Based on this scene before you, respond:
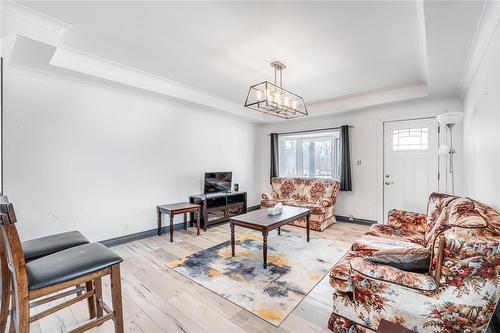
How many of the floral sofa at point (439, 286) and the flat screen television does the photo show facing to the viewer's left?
1

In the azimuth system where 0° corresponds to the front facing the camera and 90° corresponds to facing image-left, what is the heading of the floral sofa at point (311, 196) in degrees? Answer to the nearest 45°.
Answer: approximately 45°

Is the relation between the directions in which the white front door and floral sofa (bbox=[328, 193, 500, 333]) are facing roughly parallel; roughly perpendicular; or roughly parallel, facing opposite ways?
roughly perpendicular

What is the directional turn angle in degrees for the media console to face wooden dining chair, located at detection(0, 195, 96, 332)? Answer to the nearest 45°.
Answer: approximately 90° to its right

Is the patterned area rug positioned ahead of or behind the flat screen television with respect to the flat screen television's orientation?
ahead

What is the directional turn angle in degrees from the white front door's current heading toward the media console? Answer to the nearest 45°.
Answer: approximately 45° to its right

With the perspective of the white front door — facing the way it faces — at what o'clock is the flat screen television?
The flat screen television is roughly at 2 o'clock from the white front door.

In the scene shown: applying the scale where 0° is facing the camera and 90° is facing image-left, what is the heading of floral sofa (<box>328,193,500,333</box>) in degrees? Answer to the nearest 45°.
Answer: approximately 90°

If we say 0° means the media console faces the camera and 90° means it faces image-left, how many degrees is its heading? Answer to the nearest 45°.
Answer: approximately 315°

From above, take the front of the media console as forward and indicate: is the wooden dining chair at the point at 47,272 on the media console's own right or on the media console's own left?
on the media console's own right

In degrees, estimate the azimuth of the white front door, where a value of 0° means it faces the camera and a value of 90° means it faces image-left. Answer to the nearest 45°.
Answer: approximately 0°

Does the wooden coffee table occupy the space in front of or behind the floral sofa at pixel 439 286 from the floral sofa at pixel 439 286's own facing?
in front

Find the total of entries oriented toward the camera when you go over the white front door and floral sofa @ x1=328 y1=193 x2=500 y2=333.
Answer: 1

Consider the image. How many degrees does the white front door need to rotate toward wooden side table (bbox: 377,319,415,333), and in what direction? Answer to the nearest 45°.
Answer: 0° — it already faces it
